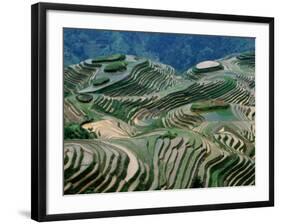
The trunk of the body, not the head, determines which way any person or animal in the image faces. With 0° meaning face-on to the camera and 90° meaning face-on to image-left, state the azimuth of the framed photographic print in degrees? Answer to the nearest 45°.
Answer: approximately 315°
